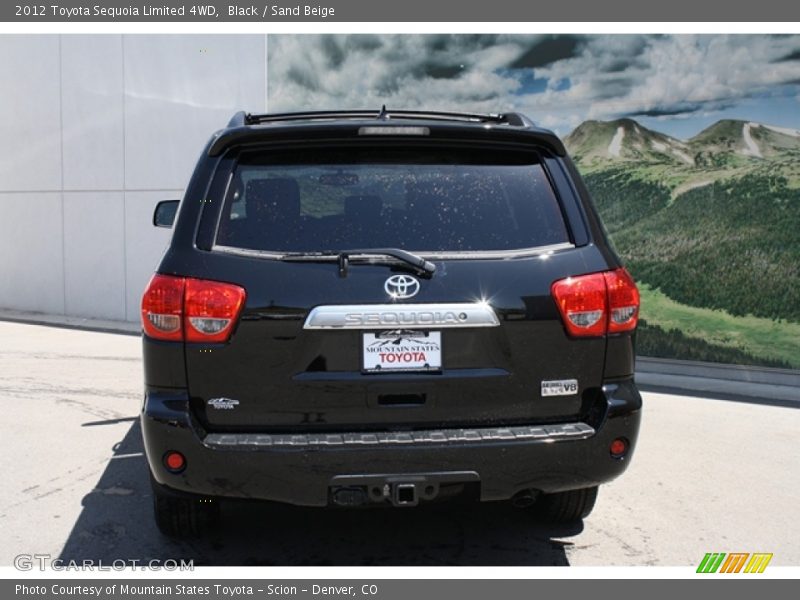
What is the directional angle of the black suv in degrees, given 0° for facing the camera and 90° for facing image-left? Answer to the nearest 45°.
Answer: approximately 180°
